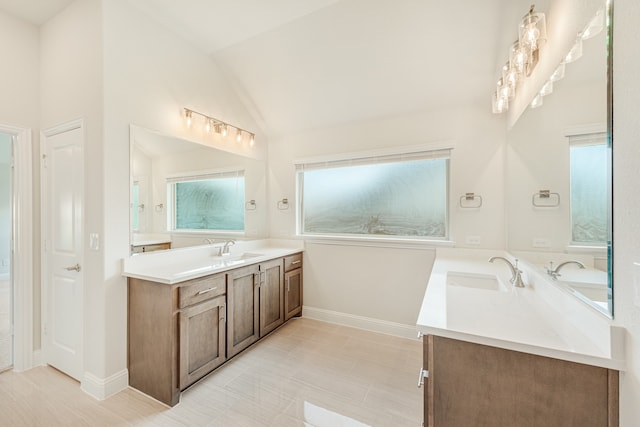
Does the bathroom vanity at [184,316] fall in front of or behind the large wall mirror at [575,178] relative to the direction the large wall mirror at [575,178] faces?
in front

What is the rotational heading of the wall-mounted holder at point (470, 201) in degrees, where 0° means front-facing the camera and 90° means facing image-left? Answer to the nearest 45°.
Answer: approximately 0°

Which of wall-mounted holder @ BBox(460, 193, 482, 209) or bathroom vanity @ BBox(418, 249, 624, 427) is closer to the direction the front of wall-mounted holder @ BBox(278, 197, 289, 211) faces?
the bathroom vanity

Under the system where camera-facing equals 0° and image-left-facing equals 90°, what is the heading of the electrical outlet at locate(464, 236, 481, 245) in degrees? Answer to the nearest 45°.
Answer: approximately 0°

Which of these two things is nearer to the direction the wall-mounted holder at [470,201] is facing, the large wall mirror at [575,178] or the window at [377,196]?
the large wall mirror

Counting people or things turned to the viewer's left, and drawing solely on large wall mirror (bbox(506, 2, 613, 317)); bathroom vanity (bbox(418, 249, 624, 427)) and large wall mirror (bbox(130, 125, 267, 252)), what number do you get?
2

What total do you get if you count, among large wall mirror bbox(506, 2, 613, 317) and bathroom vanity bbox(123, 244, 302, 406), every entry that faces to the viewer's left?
1

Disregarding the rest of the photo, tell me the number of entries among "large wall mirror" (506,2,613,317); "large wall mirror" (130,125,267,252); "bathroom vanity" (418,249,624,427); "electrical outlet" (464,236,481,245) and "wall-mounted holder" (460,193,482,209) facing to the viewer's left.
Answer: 2

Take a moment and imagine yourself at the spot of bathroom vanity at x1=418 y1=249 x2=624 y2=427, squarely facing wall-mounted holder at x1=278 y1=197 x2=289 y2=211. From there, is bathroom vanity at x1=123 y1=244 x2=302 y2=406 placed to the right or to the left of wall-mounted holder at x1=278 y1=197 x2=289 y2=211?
left

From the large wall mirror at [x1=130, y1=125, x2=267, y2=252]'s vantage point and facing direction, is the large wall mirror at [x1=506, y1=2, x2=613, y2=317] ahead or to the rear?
ahead

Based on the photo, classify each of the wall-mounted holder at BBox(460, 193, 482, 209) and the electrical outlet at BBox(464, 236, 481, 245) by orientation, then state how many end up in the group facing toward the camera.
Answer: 2

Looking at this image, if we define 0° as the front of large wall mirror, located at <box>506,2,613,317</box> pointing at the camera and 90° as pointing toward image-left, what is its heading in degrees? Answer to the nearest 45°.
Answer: approximately 90°

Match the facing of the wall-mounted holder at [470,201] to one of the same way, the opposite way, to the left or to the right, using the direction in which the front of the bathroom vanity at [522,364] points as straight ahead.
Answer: to the left

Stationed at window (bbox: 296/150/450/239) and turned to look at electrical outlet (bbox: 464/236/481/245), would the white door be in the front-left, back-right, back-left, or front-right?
back-right

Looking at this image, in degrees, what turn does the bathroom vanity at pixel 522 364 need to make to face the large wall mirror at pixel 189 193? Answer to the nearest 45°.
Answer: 0° — it already faces it

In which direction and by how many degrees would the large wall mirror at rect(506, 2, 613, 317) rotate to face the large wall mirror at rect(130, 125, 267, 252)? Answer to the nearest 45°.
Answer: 0° — it already faces it

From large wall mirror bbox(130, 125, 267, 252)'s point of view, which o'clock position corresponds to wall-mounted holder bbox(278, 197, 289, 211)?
The wall-mounted holder is roughly at 10 o'clock from the large wall mirror.

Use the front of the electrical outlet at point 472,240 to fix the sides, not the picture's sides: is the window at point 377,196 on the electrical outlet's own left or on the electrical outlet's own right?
on the electrical outlet's own right

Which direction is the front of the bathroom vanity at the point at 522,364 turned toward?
to the viewer's left
